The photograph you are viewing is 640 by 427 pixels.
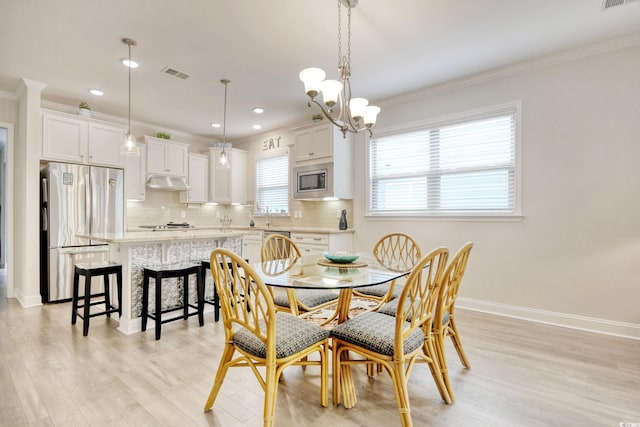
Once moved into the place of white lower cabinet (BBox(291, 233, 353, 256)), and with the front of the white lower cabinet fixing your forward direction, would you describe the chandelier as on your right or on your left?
on your left

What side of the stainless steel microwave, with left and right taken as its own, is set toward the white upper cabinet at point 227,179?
right

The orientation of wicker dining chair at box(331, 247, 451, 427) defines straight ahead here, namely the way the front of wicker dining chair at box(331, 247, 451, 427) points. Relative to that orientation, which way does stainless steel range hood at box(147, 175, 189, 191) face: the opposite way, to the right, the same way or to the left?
the opposite way

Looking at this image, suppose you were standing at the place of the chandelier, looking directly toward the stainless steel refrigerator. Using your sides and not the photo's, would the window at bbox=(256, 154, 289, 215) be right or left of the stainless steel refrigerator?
right

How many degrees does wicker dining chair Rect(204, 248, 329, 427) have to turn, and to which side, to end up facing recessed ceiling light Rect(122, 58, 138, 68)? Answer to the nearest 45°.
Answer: approximately 90° to its left

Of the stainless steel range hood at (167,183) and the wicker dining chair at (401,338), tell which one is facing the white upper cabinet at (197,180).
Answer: the wicker dining chair

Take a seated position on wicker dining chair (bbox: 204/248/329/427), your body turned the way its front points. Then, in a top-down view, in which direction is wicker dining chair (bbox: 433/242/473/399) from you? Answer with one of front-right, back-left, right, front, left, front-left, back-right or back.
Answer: front-right

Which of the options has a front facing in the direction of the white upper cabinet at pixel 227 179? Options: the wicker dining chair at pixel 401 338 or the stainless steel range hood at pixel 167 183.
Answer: the wicker dining chair

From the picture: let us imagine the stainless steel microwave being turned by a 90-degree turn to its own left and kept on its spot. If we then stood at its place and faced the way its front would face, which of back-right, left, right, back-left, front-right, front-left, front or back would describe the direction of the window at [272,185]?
back

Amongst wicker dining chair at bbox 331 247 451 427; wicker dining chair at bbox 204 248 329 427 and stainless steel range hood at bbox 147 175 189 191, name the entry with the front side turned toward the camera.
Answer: the stainless steel range hood

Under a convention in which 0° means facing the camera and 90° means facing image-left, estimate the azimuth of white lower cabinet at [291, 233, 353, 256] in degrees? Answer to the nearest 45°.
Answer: approximately 45°

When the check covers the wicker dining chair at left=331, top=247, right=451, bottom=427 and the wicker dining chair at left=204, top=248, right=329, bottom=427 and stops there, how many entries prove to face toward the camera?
0

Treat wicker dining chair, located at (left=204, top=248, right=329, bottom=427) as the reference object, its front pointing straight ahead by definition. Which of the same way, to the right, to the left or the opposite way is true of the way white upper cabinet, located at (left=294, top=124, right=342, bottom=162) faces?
the opposite way

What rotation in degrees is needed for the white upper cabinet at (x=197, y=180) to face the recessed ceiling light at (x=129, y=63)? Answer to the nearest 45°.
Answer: approximately 45° to its right
